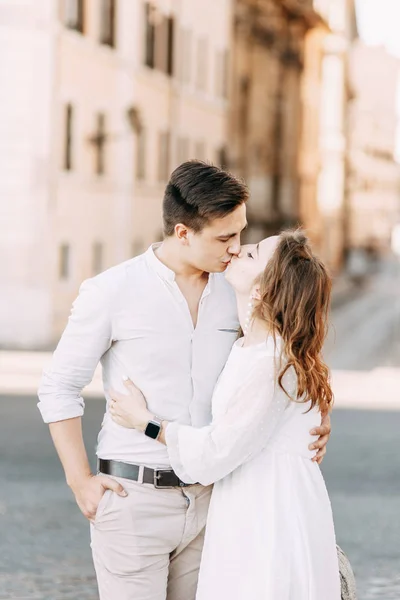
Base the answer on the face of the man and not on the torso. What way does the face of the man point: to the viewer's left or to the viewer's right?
to the viewer's right

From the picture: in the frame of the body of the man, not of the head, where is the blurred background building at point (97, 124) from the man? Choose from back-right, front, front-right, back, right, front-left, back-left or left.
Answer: back-left

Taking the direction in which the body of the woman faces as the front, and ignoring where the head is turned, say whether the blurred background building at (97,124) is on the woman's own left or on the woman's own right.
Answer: on the woman's own right

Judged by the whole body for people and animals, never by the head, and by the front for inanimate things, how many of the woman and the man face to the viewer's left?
1

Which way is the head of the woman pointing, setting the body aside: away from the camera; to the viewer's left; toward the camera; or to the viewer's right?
to the viewer's left

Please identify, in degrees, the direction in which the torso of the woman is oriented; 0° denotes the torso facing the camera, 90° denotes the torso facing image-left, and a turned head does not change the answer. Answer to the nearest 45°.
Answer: approximately 90°

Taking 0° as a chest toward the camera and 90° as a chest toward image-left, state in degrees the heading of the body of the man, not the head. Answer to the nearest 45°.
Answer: approximately 315°
